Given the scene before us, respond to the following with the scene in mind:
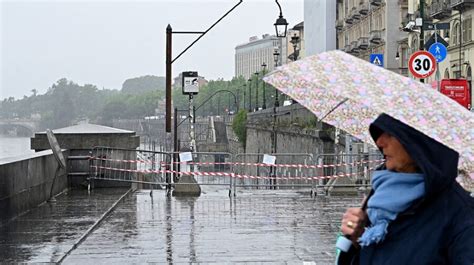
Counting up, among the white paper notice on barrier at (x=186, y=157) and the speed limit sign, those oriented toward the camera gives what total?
2

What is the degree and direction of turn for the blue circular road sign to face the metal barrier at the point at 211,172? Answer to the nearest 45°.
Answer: approximately 45° to its right

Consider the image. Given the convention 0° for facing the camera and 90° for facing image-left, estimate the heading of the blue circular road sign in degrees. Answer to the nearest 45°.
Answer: approximately 0°

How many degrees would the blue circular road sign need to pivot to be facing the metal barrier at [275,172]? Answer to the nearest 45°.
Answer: approximately 45° to its right

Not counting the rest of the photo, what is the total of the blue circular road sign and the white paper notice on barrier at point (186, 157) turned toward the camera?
2

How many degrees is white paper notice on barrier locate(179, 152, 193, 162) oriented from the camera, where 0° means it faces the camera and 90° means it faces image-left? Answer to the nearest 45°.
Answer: approximately 0°

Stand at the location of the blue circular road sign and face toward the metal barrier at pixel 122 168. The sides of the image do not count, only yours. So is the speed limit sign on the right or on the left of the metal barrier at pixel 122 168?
left
